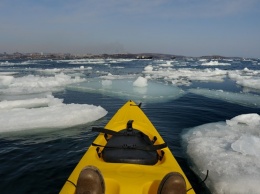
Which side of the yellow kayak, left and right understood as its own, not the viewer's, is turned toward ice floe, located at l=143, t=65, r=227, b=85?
front

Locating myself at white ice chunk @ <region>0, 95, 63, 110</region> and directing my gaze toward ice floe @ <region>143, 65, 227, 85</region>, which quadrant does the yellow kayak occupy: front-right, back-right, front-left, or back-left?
back-right

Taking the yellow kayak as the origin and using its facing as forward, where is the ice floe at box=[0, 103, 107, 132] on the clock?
The ice floe is roughly at 11 o'clock from the yellow kayak.

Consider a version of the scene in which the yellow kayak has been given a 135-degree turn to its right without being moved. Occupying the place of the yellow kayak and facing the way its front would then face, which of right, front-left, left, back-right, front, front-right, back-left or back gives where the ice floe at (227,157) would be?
left

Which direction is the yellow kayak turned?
away from the camera

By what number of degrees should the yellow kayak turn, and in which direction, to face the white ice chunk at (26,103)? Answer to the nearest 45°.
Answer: approximately 45° to its left
